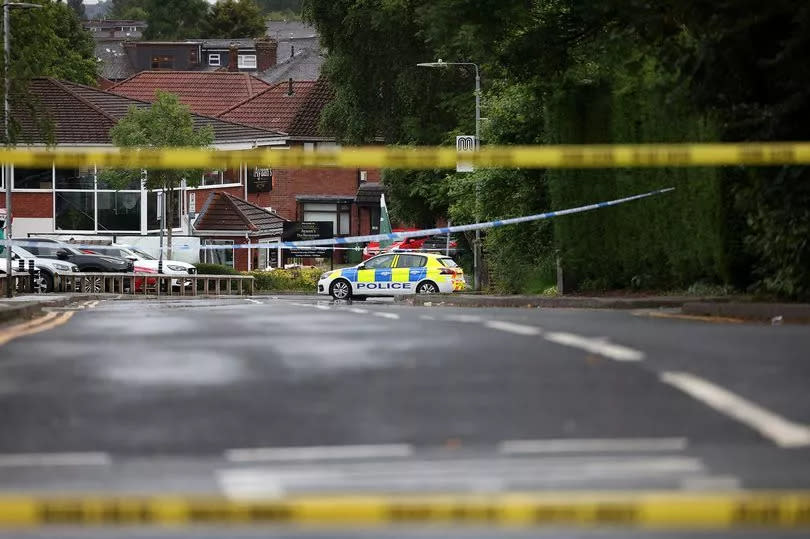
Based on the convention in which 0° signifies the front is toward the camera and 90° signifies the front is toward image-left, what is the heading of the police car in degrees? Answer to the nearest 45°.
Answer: approximately 90°

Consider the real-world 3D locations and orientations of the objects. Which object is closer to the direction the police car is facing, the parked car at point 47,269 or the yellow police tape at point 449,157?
the parked car

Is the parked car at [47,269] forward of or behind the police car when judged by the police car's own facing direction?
forward

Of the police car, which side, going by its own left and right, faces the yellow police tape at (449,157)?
left

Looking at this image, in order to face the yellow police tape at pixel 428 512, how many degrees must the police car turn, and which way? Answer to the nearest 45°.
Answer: approximately 90° to its left
